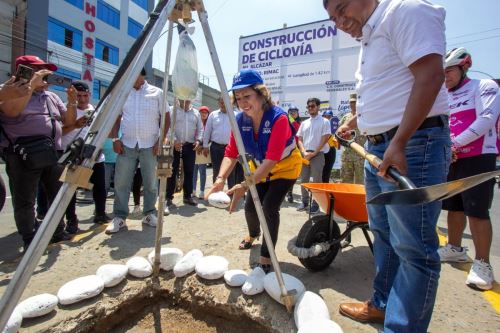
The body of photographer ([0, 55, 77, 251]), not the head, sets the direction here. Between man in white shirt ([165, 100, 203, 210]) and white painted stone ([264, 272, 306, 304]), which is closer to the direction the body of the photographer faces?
the white painted stone

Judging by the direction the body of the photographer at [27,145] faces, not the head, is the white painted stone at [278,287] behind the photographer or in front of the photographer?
in front

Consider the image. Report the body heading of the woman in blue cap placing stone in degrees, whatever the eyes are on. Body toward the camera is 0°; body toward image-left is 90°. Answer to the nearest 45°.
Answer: approximately 45°

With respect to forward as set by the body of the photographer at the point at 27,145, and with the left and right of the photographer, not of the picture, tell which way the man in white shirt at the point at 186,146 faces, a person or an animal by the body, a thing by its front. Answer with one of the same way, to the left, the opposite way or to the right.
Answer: to the right

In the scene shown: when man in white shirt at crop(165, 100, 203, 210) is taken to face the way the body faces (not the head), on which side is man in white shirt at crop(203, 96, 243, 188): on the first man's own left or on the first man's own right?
on the first man's own left

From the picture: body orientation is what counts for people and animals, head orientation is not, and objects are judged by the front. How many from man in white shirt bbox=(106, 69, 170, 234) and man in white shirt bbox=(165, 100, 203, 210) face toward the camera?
2

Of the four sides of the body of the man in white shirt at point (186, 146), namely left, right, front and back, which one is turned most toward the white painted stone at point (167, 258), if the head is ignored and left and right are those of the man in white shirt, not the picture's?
front

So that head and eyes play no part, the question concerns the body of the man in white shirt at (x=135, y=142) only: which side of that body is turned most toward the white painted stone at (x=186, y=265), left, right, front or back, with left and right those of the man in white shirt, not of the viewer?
front
